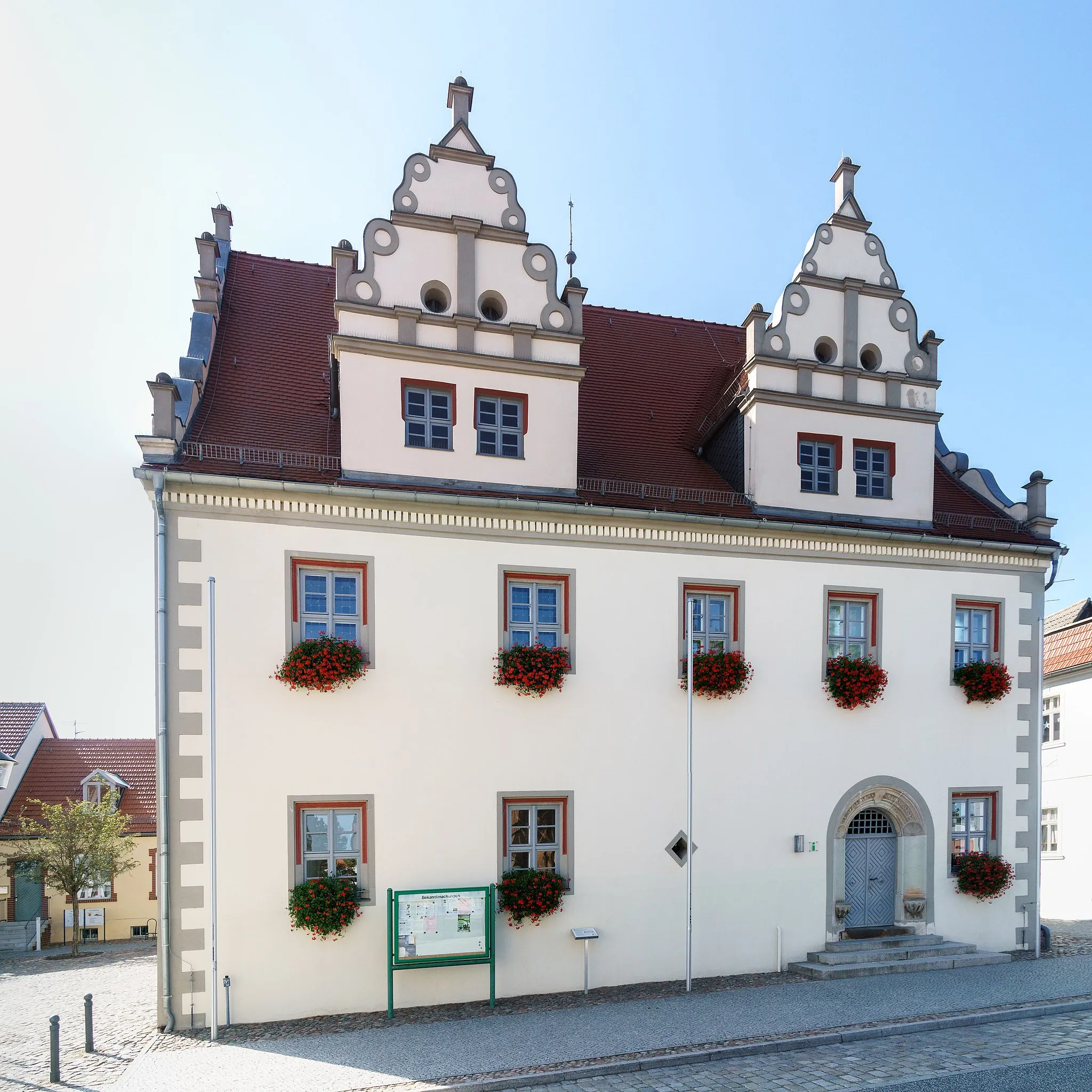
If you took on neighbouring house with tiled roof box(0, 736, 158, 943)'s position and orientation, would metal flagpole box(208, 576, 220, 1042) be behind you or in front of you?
in front

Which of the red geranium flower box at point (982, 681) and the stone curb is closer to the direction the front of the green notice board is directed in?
the stone curb

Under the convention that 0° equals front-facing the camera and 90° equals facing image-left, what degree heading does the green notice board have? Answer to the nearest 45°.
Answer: approximately 0°

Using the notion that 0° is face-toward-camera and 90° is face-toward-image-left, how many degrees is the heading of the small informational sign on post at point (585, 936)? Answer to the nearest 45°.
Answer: approximately 0°

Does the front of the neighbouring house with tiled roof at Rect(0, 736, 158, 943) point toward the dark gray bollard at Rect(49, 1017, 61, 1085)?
yes
